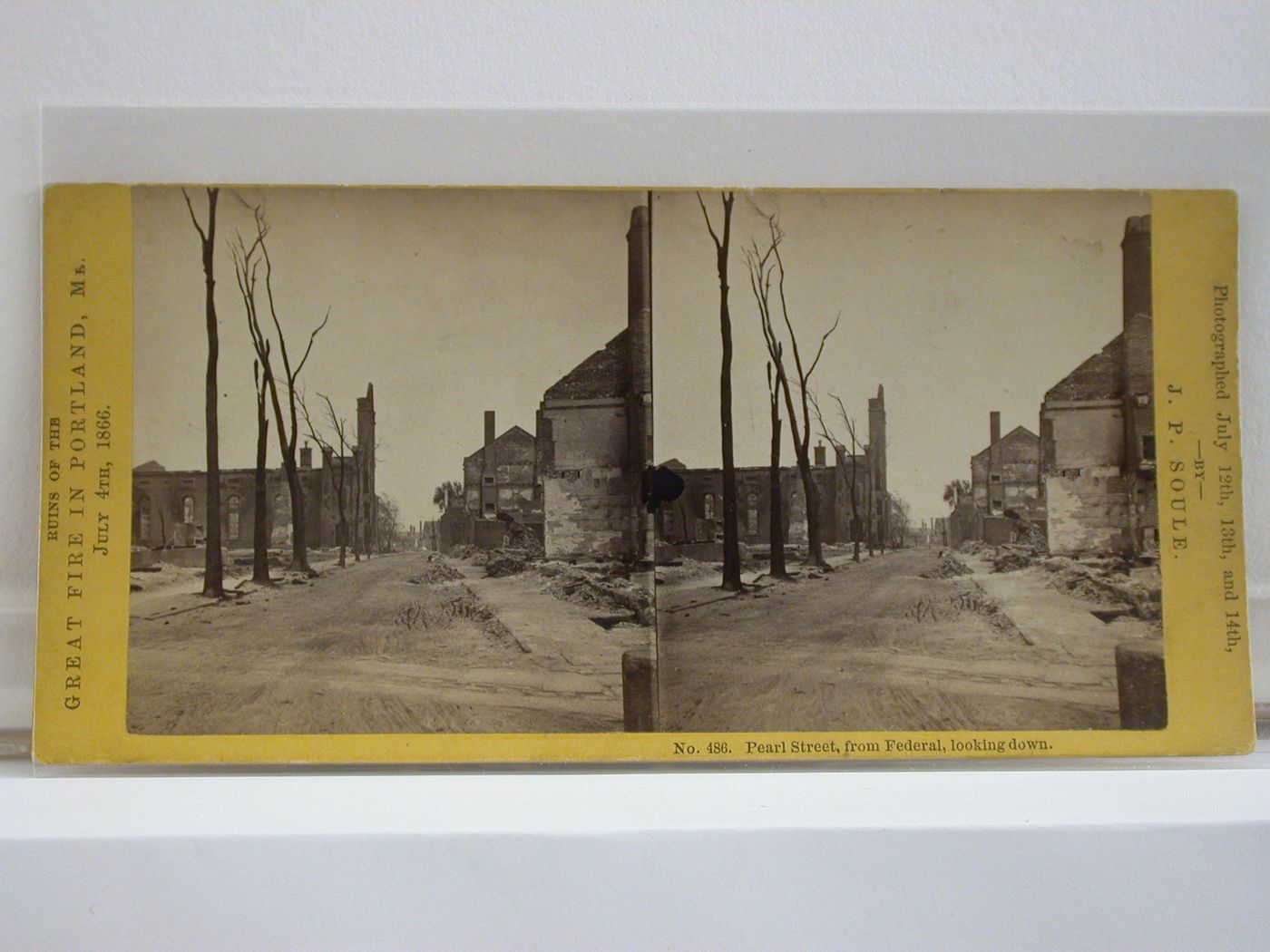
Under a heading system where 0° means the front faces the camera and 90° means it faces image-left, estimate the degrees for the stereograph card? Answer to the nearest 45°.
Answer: approximately 0°
